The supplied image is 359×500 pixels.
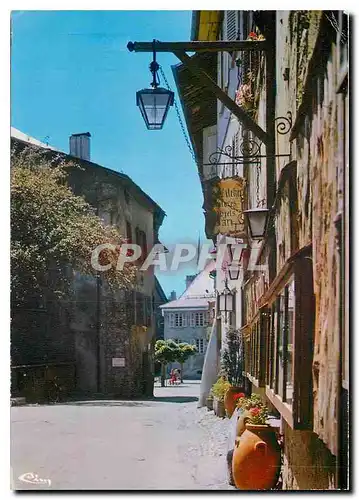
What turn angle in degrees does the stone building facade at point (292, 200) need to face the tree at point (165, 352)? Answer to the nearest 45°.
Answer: approximately 45° to its right

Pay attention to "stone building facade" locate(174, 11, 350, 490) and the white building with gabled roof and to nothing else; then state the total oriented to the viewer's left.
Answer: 1

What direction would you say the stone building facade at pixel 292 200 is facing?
to the viewer's left

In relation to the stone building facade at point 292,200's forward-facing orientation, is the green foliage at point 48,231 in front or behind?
in front

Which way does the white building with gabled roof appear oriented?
toward the camera

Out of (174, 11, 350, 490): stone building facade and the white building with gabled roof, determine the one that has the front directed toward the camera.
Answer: the white building with gabled roof

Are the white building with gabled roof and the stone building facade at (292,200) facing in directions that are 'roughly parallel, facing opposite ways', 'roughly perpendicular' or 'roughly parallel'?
roughly perpendicular
